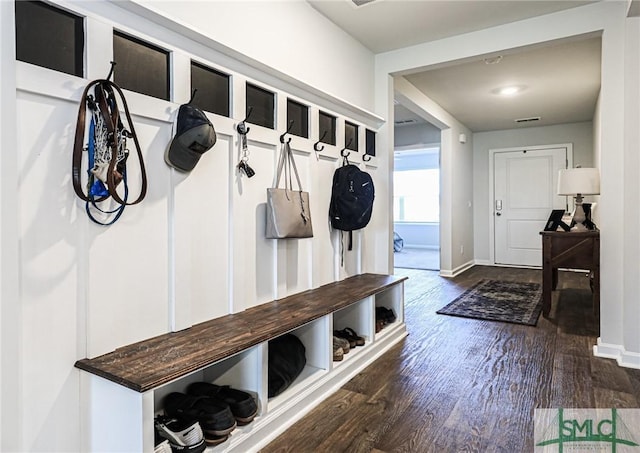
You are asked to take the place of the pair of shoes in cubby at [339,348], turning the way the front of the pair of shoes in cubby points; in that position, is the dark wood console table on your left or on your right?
on your left

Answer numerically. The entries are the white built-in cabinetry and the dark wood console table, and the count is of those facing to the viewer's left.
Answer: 1

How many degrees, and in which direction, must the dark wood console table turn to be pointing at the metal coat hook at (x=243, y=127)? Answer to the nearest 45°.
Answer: approximately 45° to its left

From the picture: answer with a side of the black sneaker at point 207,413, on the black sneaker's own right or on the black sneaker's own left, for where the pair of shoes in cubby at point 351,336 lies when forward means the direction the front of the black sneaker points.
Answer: on the black sneaker's own left

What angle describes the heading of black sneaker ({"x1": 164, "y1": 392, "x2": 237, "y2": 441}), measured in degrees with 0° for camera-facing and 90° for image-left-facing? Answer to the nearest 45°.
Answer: approximately 315°

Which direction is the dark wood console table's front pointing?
to the viewer's left

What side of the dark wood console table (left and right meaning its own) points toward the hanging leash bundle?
left

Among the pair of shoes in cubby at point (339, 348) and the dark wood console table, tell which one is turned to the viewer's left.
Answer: the dark wood console table
